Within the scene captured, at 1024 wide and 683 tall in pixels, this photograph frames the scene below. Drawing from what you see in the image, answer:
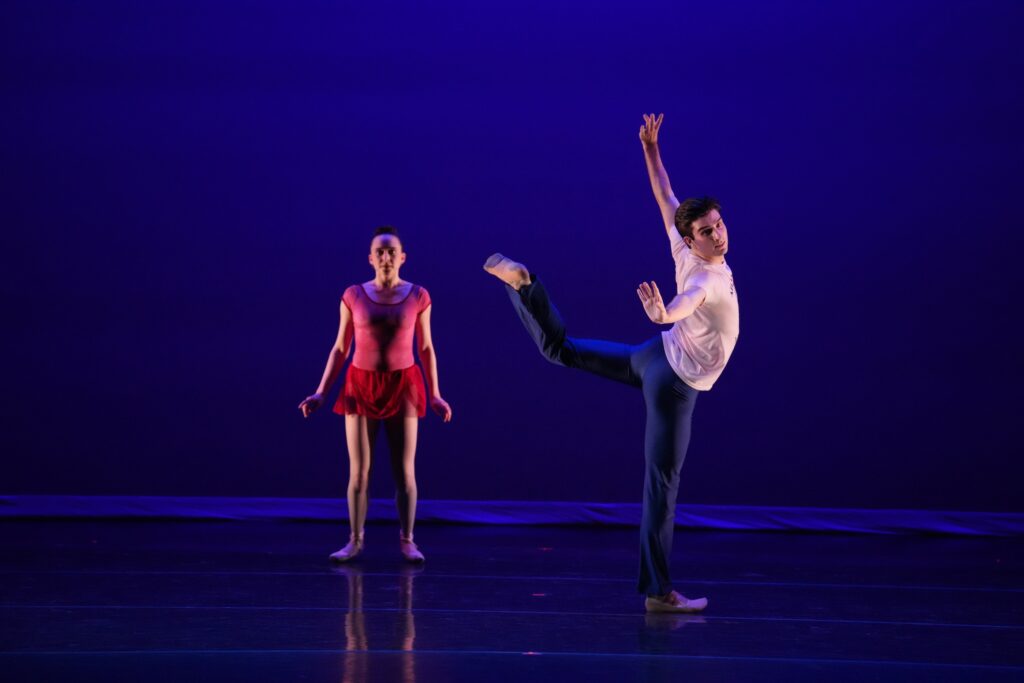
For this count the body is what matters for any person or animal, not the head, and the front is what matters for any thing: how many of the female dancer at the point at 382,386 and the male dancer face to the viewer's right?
1

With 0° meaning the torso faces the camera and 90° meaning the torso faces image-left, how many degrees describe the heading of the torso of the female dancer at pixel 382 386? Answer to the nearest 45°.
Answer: approximately 0°

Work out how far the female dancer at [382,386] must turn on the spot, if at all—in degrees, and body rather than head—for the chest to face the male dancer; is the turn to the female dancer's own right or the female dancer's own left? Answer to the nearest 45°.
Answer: approximately 45° to the female dancer's own left

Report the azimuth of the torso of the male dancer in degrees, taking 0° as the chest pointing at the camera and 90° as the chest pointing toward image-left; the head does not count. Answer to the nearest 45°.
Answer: approximately 270°

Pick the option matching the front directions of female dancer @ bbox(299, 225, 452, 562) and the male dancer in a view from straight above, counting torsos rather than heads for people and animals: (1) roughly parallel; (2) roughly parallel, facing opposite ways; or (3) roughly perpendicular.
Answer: roughly perpendicular

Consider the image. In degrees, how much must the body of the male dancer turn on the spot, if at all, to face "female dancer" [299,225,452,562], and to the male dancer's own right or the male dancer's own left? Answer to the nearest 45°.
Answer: approximately 135° to the male dancer's own left
